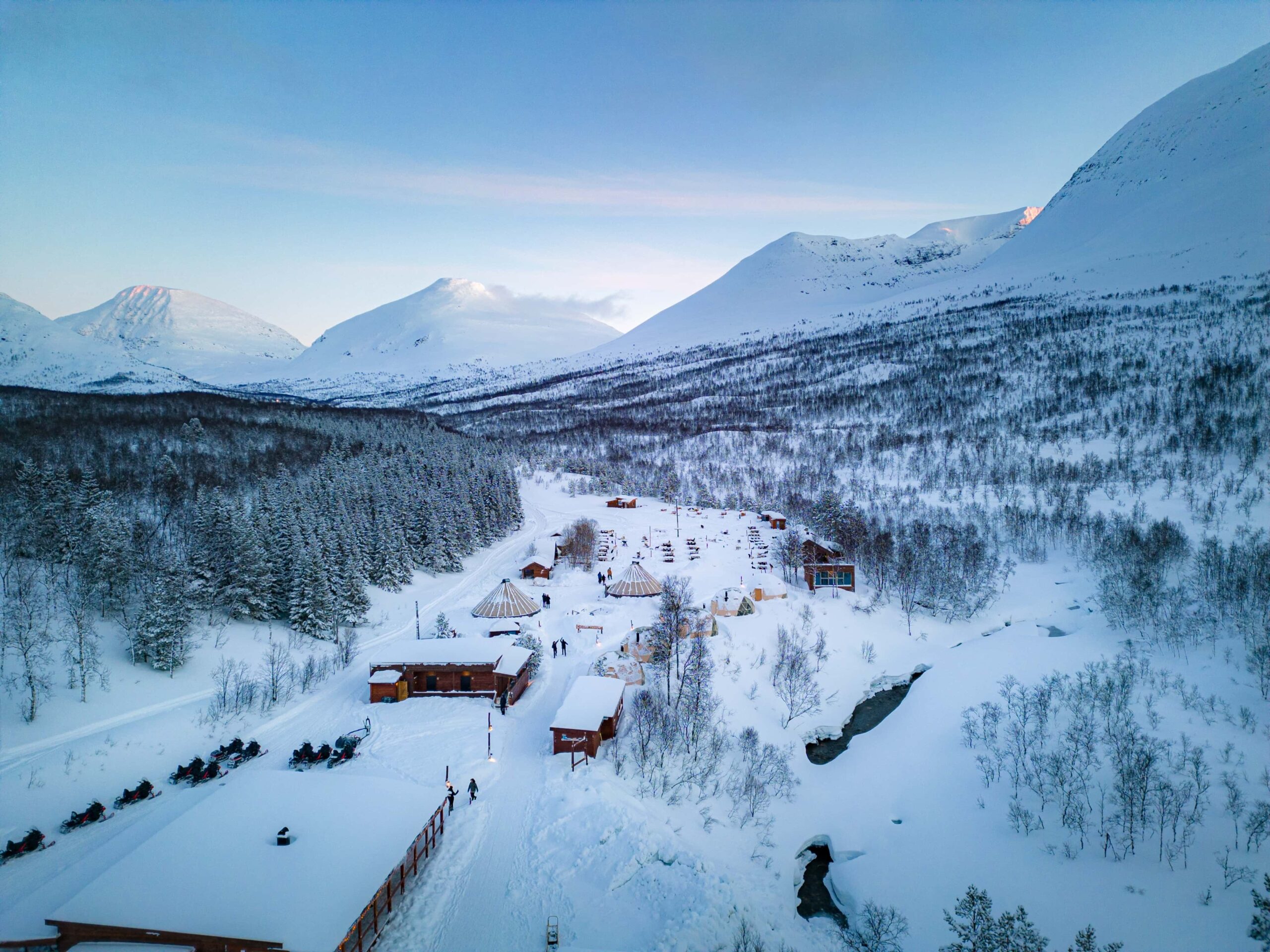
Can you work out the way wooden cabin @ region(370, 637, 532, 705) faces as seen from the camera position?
facing the viewer

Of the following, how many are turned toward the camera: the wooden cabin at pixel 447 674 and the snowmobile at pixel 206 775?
1

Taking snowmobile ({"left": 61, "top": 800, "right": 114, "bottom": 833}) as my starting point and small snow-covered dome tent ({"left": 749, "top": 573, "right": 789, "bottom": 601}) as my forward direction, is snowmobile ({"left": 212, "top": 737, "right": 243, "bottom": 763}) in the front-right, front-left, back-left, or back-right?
front-left

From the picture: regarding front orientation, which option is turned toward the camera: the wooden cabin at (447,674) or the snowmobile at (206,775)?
the wooden cabin

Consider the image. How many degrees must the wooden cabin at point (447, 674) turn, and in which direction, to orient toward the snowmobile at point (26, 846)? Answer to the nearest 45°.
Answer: approximately 45° to its right

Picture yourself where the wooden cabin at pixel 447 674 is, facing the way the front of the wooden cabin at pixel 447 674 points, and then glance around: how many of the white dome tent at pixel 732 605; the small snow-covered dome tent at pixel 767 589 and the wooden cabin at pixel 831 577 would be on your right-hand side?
0

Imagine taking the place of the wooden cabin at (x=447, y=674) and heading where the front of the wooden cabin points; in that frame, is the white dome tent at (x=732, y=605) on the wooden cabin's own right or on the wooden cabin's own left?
on the wooden cabin's own left
